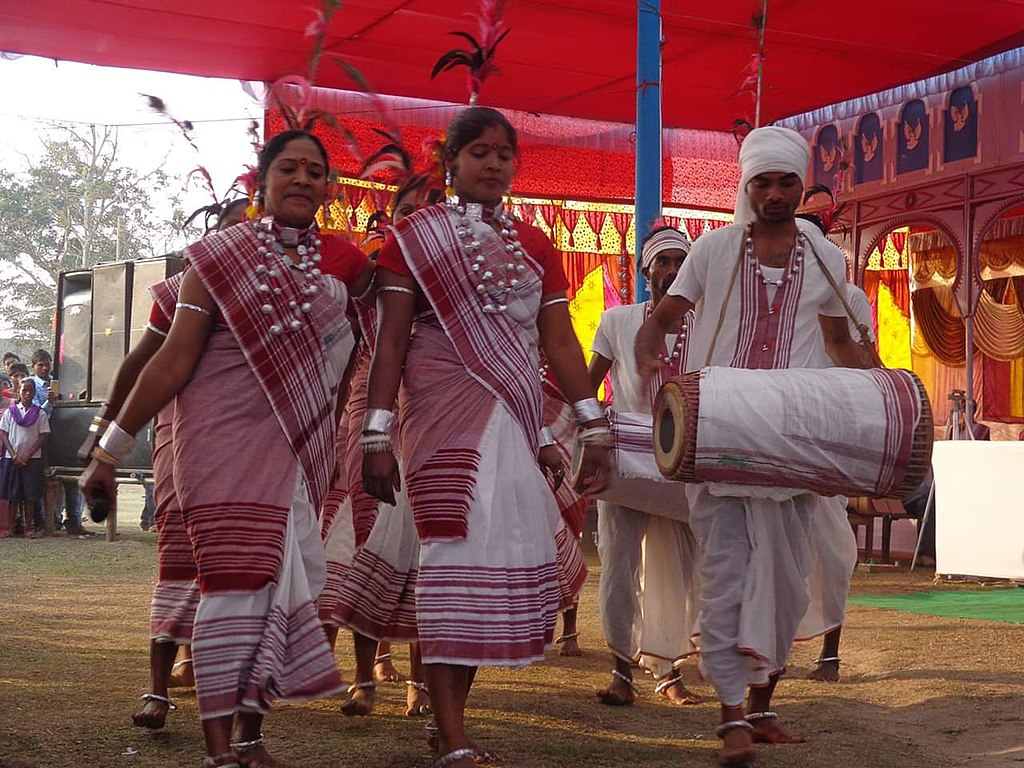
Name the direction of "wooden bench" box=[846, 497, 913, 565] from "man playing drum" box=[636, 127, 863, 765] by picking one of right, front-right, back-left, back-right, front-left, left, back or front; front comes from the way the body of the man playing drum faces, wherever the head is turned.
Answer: back

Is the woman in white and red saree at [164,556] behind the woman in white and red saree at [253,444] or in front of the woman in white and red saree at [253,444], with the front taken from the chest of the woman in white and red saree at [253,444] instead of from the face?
behind

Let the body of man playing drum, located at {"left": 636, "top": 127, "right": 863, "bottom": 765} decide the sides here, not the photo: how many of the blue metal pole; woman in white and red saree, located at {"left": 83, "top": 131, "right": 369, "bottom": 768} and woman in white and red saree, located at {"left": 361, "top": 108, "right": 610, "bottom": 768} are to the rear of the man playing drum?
1

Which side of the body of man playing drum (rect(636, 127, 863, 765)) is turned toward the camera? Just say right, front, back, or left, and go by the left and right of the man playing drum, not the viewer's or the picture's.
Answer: front

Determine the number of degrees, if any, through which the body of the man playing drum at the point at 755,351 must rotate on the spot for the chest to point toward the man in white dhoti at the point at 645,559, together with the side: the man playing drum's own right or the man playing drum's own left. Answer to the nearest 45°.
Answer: approximately 180°

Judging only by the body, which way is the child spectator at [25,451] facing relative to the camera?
toward the camera

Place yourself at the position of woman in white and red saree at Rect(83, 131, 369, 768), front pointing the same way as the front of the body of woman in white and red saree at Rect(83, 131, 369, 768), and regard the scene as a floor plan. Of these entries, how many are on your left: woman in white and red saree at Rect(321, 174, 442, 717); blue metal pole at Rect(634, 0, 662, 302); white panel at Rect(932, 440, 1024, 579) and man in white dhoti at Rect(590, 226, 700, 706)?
4

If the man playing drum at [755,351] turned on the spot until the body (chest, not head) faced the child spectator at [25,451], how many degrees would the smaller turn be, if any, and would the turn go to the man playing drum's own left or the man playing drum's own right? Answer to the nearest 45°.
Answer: approximately 135° to the man playing drum's own right

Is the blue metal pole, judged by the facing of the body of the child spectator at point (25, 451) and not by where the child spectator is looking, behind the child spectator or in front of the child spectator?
in front

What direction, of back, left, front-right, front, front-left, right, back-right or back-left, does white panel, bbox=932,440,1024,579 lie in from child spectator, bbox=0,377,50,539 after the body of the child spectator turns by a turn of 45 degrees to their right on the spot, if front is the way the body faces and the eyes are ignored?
left

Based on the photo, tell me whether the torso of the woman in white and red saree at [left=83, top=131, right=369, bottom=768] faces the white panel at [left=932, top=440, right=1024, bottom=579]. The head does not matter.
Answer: no

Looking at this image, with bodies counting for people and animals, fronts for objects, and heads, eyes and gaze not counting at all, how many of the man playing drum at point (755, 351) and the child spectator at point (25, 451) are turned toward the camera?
2

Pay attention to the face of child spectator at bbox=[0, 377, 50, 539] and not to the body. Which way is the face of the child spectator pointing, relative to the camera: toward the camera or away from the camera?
toward the camera

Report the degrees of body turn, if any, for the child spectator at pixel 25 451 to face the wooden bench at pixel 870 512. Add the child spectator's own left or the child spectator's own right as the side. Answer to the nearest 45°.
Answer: approximately 45° to the child spectator's own left

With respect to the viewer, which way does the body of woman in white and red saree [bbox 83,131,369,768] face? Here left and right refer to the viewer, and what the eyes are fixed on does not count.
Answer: facing the viewer and to the right of the viewer

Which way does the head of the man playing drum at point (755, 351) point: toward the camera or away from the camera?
toward the camera
